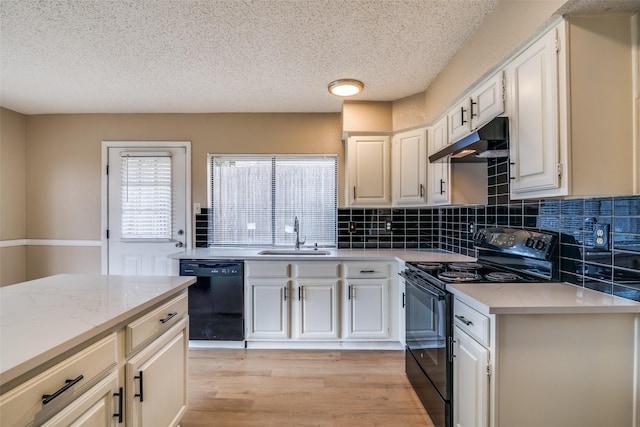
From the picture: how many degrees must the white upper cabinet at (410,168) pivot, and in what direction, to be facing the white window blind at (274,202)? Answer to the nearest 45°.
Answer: approximately 45° to its right

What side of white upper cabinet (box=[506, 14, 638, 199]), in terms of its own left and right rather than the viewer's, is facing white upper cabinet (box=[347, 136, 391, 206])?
right

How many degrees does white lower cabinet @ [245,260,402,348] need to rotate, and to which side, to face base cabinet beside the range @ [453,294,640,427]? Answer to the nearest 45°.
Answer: approximately 45° to its left

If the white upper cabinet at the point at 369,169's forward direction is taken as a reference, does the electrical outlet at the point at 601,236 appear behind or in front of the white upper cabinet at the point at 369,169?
in front

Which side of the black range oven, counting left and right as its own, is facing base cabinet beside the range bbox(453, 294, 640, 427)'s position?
left

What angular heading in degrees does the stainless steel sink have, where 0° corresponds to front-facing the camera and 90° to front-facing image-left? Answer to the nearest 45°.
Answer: approximately 0°

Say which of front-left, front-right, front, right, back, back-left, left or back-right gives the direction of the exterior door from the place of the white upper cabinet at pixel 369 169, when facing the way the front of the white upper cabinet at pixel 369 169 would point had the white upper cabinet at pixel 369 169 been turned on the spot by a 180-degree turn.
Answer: left

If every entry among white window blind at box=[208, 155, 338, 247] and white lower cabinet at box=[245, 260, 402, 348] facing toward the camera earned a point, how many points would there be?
2

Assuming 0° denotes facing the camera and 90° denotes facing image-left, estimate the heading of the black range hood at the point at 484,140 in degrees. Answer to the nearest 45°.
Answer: approximately 45°

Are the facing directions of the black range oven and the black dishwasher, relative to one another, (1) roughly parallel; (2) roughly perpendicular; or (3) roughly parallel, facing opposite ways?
roughly perpendicular
